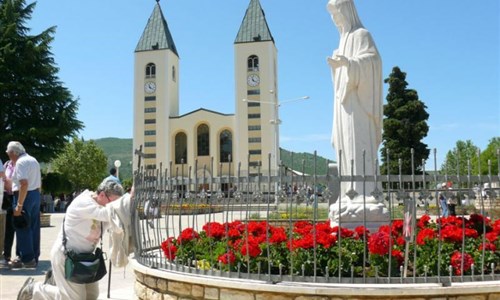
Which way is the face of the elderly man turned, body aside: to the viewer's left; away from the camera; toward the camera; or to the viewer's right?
to the viewer's left

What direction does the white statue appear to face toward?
to the viewer's left

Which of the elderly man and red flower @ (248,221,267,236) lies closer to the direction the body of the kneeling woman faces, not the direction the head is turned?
the red flower

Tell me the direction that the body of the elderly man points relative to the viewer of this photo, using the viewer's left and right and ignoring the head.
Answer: facing to the left of the viewer

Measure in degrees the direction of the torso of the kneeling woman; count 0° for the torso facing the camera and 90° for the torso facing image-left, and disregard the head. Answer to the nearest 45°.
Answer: approximately 270°

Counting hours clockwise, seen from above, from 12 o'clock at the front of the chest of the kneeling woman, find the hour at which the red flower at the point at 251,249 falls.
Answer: The red flower is roughly at 1 o'clock from the kneeling woman.

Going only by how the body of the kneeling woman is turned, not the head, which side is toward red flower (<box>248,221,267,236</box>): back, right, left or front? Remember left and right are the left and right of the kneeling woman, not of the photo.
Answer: front

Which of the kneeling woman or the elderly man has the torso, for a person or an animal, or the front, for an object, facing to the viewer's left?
the elderly man

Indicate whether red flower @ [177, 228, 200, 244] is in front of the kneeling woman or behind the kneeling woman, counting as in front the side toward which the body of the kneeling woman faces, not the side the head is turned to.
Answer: in front

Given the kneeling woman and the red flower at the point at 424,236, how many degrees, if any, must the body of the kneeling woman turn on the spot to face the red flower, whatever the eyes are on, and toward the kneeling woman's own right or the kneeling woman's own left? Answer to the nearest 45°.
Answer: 0° — they already face it

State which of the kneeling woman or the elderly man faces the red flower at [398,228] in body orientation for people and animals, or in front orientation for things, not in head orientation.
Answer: the kneeling woman

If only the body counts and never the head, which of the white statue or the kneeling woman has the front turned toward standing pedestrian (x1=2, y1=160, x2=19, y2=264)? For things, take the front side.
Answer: the white statue
